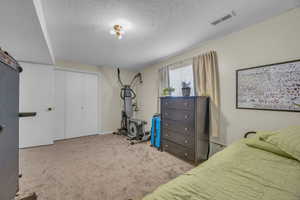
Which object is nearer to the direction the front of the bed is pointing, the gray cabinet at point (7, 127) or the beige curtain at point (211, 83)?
the gray cabinet

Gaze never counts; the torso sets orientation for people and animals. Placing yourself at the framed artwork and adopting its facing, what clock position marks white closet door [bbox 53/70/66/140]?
The white closet door is roughly at 1 o'clock from the framed artwork.

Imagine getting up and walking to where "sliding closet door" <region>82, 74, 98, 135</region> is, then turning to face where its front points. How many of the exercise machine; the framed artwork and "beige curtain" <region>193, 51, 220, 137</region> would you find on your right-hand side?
0

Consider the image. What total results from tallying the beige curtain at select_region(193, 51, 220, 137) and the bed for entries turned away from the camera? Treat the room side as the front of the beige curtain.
0

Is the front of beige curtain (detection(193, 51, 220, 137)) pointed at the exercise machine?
no

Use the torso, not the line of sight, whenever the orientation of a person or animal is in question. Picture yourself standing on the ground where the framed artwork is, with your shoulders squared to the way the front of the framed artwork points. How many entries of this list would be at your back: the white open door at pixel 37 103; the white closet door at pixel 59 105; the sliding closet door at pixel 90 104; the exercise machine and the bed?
0

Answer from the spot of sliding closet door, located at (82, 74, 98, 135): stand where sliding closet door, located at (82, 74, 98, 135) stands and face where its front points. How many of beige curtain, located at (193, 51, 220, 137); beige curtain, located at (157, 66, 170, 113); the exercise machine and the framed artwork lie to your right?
0

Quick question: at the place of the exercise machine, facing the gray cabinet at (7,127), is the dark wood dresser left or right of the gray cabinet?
left

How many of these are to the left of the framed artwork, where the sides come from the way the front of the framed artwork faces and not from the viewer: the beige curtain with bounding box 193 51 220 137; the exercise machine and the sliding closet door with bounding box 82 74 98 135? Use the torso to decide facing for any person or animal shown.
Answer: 0

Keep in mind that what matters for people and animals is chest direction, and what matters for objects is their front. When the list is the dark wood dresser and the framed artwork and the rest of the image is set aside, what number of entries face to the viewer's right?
0

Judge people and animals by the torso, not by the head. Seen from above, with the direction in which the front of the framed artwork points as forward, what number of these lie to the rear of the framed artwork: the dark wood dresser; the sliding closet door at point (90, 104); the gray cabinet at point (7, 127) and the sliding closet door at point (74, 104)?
0

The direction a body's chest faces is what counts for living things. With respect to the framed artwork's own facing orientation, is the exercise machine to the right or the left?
on its right

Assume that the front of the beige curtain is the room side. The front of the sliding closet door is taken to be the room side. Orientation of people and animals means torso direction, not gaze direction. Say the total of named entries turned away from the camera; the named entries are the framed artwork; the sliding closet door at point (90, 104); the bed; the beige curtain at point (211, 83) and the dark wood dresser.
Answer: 0

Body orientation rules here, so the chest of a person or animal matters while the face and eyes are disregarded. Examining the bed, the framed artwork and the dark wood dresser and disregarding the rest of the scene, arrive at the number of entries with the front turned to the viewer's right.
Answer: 0

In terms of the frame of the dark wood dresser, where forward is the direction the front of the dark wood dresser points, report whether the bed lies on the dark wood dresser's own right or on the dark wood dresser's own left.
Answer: on the dark wood dresser's own left

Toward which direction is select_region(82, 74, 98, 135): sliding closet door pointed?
toward the camera

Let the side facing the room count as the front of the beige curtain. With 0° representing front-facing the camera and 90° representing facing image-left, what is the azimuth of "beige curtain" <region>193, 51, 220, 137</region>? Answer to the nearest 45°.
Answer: approximately 45°

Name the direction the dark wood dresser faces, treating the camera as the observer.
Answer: facing the viewer and to the left of the viewer
